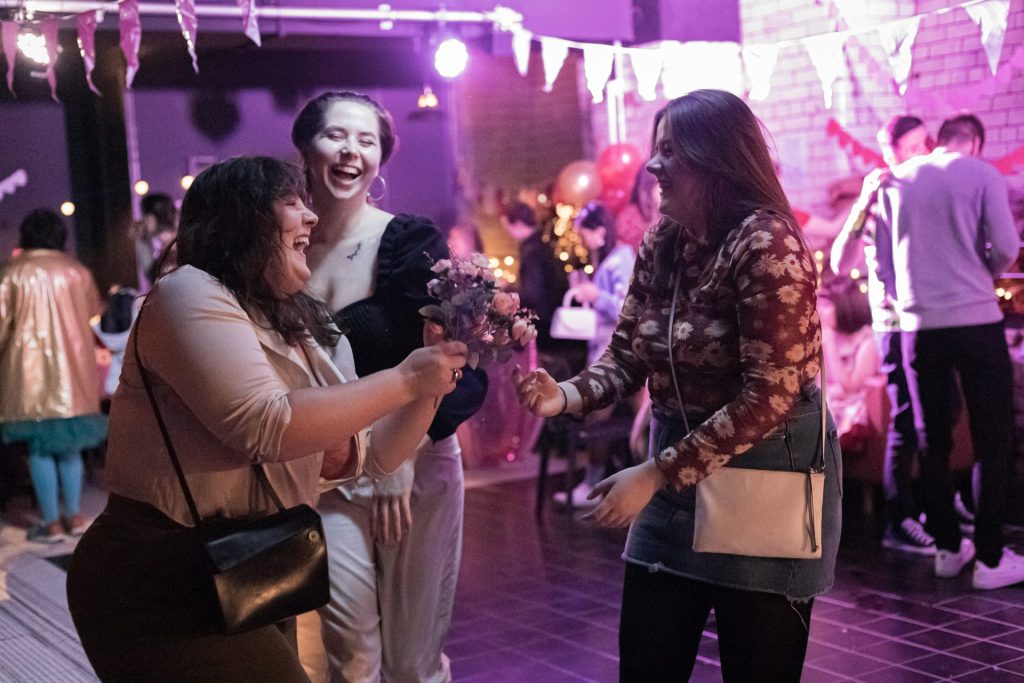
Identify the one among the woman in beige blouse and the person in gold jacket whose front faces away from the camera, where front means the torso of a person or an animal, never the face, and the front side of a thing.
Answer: the person in gold jacket

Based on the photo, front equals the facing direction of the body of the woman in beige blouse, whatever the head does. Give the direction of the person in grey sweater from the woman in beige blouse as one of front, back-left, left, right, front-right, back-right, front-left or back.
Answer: front-left

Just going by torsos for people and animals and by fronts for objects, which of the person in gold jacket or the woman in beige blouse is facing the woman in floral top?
the woman in beige blouse

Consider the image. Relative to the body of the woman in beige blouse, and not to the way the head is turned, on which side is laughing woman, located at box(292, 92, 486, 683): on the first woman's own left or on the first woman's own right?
on the first woman's own left

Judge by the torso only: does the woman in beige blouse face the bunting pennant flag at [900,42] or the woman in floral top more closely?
the woman in floral top

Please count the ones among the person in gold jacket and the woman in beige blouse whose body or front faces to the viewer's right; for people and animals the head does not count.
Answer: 1

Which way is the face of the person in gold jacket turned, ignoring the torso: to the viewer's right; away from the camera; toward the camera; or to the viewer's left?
away from the camera

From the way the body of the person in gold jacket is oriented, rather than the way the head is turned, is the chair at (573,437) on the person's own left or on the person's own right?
on the person's own right

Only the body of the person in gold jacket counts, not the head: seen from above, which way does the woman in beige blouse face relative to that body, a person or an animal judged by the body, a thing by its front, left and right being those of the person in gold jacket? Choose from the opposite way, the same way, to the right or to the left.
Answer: to the right

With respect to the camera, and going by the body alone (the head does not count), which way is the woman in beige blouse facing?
to the viewer's right

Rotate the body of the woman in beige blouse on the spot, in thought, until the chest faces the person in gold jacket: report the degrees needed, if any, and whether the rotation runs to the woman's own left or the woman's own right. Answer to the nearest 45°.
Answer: approximately 90° to the woman's own left

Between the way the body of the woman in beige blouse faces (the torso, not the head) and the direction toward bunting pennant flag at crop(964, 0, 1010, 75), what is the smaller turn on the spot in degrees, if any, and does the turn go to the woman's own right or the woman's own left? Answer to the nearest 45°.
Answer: approximately 45° to the woman's own left

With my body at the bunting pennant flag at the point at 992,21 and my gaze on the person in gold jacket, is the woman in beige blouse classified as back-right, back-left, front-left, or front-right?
front-left

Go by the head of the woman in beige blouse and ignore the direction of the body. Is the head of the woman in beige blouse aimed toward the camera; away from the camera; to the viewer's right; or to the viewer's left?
to the viewer's right

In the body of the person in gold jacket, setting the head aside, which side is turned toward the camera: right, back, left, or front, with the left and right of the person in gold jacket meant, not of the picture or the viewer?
back
